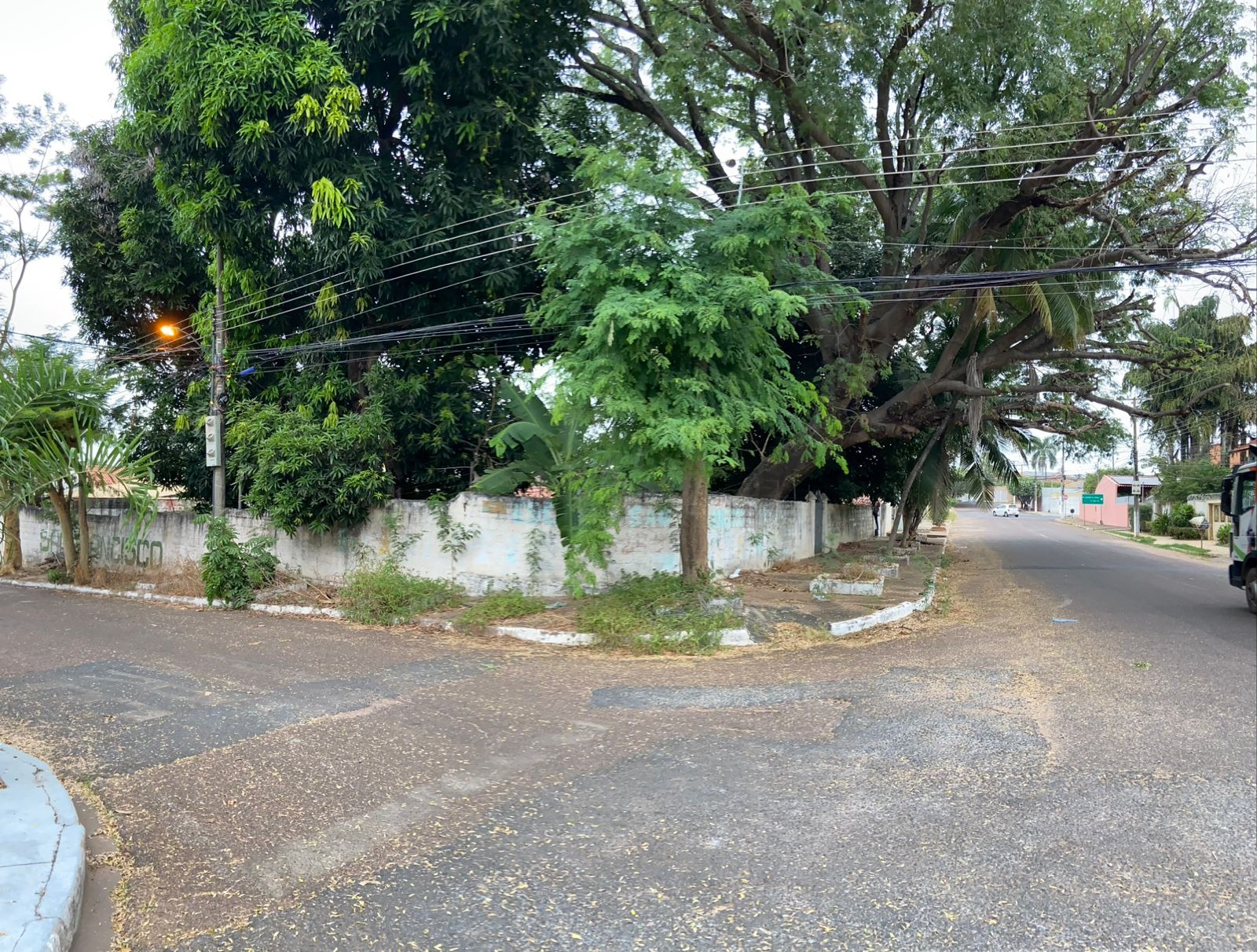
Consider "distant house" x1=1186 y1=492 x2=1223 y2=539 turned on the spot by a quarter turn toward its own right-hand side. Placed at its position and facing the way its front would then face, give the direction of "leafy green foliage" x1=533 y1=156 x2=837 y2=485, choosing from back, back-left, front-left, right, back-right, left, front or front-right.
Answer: back-left

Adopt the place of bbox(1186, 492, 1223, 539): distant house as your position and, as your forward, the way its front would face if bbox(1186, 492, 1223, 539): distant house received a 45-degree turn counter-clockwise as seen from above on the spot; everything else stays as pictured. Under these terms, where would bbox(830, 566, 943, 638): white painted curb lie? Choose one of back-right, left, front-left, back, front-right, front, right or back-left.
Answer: front

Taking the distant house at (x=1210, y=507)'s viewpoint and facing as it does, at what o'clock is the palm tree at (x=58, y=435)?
The palm tree is roughly at 11 o'clock from the distant house.

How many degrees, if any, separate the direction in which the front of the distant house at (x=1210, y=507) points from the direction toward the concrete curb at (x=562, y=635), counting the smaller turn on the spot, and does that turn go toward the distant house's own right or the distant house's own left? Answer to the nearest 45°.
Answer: approximately 45° to the distant house's own left

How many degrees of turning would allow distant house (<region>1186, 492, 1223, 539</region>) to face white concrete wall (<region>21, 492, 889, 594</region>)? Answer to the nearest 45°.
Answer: approximately 45° to its left

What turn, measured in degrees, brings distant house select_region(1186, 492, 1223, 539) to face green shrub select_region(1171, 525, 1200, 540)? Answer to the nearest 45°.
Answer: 0° — it already faces it

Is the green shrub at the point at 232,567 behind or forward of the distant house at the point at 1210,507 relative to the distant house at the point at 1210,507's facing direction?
forward

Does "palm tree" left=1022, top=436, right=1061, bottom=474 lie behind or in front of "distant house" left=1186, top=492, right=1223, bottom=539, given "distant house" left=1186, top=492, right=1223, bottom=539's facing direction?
in front

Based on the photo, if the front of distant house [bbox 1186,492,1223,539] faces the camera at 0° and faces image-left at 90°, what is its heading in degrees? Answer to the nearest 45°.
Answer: approximately 45°

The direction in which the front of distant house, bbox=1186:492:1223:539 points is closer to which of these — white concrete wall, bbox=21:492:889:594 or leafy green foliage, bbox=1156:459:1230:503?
the white concrete wall

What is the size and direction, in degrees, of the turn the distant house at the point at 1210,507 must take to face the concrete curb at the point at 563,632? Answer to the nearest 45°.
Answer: approximately 45° to its left
